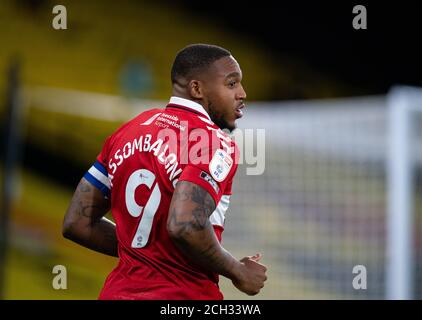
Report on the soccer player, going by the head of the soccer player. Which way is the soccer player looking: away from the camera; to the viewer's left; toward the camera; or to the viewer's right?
to the viewer's right

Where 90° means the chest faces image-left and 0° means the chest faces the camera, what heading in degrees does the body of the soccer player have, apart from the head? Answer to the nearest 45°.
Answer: approximately 225°
